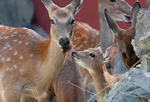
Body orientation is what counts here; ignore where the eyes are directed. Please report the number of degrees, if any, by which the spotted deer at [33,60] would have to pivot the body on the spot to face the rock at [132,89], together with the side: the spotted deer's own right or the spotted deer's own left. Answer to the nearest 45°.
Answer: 0° — it already faces it

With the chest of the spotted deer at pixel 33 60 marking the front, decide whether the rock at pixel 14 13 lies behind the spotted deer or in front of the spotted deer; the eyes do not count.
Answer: behind

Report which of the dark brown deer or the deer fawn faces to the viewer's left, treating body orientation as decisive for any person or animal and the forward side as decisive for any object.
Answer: the deer fawn

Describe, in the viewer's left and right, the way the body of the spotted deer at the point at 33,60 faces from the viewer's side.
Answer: facing the viewer and to the right of the viewer

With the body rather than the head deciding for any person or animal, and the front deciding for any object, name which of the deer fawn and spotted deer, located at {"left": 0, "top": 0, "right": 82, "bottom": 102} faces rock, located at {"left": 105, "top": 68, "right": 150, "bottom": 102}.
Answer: the spotted deer

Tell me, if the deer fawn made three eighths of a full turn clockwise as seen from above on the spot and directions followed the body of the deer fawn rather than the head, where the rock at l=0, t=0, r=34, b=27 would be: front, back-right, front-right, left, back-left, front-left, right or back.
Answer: left

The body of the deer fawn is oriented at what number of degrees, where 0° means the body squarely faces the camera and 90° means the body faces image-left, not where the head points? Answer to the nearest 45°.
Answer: approximately 90°
